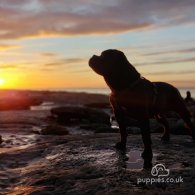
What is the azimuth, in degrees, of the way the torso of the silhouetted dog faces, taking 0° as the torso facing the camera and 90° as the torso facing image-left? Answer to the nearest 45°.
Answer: approximately 45°

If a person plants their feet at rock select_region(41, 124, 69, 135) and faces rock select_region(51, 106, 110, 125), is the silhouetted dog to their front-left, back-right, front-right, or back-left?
back-right

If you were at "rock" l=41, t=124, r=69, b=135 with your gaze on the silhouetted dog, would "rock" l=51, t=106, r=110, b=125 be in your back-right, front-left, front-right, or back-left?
back-left

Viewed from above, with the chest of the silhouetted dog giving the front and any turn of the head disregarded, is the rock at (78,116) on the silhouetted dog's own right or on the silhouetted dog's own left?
on the silhouetted dog's own right

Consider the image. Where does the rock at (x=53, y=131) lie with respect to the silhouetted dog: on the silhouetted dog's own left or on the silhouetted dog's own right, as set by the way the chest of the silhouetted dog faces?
on the silhouetted dog's own right
